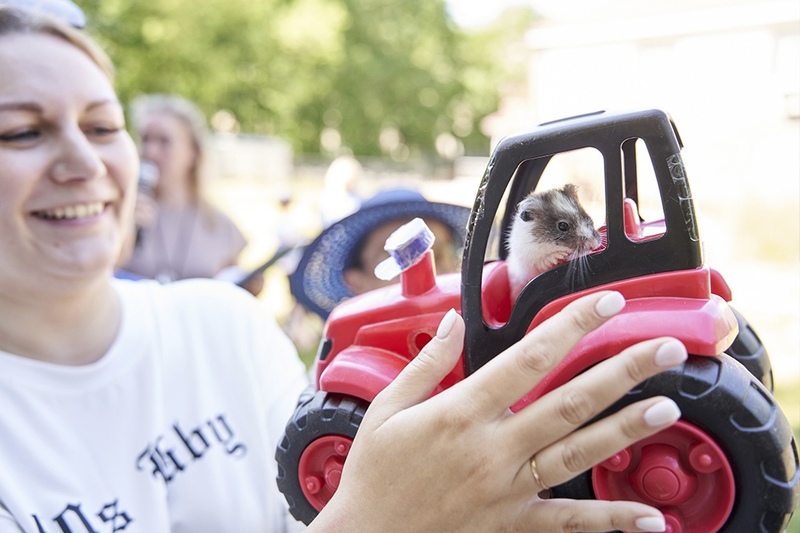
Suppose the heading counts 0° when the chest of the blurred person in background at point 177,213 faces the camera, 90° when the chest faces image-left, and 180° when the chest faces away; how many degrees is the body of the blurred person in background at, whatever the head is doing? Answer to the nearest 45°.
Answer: approximately 45°

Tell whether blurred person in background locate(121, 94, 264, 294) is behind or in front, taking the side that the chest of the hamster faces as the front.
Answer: behind

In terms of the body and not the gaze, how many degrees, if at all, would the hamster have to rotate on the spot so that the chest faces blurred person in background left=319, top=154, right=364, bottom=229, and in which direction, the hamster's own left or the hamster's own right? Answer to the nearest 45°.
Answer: approximately 135° to the hamster's own left

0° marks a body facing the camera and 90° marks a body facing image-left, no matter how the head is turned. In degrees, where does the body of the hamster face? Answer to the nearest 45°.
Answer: approximately 315°

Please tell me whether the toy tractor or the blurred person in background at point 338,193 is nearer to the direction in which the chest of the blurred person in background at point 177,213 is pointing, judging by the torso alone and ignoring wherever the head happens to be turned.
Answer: the toy tractor

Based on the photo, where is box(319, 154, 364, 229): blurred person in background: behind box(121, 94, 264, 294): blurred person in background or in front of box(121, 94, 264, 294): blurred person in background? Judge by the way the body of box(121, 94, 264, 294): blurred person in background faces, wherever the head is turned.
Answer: behind

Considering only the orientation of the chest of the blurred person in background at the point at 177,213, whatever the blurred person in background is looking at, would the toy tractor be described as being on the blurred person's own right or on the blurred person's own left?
on the blurred person's own left
